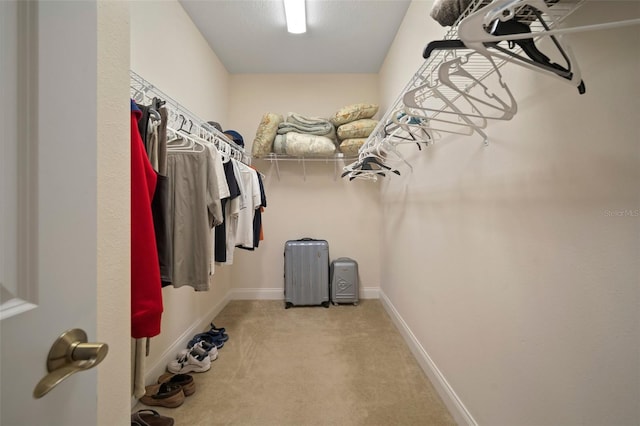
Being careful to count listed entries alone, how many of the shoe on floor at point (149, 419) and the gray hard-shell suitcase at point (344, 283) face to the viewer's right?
1

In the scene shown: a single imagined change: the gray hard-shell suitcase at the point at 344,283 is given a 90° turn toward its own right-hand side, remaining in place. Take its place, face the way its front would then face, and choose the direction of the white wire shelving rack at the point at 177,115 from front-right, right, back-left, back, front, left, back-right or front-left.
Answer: front-left

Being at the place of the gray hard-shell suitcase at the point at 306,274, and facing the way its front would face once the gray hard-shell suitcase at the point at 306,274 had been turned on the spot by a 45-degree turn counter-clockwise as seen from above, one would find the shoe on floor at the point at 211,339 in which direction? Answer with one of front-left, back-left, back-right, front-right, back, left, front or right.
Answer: right

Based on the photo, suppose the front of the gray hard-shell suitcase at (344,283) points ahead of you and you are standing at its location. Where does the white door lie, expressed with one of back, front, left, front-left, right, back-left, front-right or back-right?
front

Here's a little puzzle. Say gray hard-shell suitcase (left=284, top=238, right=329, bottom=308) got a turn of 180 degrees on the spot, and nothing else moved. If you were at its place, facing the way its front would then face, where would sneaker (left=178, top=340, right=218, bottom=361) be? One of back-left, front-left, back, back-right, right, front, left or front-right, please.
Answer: back-left

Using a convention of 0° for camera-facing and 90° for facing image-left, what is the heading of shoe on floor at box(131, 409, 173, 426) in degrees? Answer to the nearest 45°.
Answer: approximately 270°

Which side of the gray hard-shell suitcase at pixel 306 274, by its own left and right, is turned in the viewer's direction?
front

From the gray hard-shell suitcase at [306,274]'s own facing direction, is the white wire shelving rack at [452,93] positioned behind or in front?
in front

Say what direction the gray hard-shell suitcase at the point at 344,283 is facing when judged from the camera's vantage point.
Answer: facing the viewer
